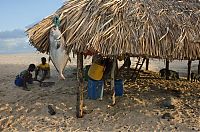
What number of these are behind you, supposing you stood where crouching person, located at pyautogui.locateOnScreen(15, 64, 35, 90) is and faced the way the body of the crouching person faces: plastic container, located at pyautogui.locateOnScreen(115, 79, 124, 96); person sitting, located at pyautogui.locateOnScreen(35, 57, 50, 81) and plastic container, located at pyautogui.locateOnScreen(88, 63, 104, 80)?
0

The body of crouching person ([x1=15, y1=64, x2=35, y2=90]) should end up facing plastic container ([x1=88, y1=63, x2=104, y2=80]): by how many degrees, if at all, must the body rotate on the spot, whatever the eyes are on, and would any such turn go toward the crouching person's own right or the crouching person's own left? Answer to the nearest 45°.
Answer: approximately 45° to the crouching person's own right

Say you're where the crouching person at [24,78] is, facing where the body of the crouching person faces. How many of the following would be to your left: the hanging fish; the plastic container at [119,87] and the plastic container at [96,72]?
0

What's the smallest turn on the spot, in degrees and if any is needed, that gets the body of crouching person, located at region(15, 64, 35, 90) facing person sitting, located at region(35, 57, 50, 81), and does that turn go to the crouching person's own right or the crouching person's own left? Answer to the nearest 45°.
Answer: approximately 45° to the crouching person's own left

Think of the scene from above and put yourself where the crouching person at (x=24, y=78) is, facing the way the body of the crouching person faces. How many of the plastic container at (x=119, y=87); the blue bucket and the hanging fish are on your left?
0

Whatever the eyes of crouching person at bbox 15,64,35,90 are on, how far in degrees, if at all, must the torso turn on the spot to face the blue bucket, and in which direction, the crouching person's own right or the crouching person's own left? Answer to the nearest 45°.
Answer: approximately 45° to the crouching person's own right

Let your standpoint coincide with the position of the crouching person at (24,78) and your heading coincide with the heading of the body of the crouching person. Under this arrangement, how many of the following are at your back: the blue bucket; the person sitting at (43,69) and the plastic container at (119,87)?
0

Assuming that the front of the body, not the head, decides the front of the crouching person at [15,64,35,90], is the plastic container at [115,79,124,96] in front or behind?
in front

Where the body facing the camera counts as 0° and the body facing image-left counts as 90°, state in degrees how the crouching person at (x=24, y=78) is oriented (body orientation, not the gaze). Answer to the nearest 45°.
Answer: approximately 270°

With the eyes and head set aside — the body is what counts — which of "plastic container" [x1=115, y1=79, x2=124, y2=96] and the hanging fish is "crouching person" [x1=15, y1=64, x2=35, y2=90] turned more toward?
the plastic container
